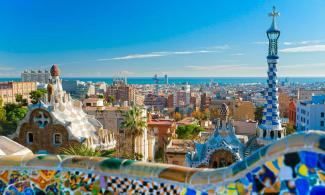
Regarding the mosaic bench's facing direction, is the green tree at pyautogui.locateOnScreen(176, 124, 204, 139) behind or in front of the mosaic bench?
behind

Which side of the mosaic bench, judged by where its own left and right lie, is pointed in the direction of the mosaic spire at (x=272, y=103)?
back

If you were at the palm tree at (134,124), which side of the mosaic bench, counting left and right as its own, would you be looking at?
back

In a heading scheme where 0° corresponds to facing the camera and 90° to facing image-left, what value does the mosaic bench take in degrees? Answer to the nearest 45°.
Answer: approximately 0°

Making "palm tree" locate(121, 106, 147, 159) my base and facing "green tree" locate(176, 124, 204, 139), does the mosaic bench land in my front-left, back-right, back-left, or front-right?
back-right
